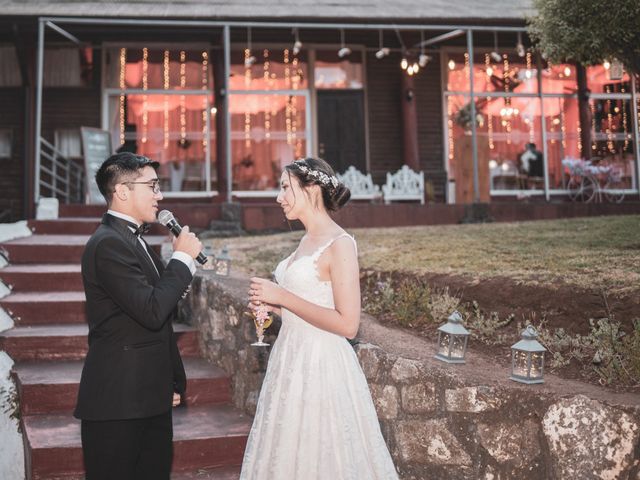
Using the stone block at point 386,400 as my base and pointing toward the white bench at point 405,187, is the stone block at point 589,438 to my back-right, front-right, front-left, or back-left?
back-right

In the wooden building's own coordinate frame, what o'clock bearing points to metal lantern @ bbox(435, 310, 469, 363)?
The metal lantern is roughly at 12 o'clock from the wooden building.

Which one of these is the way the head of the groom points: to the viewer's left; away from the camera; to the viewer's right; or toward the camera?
to the viewer's right

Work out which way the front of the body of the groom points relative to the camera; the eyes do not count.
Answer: to the viewer's right

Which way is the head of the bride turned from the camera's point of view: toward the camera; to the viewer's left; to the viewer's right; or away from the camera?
to the viewer's left

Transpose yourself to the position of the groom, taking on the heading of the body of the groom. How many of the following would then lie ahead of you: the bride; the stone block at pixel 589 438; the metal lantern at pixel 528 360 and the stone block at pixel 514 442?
4

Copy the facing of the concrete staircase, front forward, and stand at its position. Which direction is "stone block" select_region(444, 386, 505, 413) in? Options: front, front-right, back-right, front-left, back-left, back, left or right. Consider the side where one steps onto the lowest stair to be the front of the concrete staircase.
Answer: front-left

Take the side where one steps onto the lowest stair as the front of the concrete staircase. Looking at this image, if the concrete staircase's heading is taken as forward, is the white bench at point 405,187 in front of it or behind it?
behind

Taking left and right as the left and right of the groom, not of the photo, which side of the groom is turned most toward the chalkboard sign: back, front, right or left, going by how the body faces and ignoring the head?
left

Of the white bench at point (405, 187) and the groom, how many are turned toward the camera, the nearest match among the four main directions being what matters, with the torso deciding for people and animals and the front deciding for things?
1

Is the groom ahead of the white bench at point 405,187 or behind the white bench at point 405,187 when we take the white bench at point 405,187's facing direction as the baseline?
ahead
